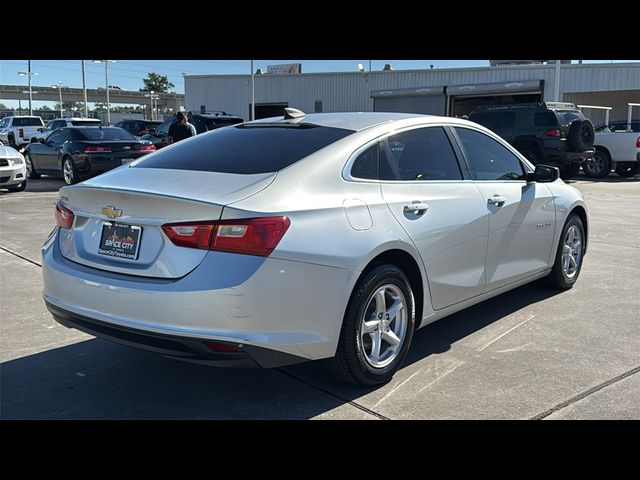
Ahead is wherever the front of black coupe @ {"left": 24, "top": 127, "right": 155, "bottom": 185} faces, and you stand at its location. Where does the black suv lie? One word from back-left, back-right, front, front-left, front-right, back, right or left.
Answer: back-right

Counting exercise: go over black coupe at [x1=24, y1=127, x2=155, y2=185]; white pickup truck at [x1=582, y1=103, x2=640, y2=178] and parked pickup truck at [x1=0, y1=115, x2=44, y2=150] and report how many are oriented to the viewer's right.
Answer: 0

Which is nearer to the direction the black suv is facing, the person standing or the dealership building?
the dealership building

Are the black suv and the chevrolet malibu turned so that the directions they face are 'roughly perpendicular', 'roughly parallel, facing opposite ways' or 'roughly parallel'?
roughly perpendicular

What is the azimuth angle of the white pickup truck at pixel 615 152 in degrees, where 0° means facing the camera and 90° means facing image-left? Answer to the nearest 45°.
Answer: approximately 135°

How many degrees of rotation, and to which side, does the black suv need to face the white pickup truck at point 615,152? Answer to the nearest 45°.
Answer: approximately 90° to its right

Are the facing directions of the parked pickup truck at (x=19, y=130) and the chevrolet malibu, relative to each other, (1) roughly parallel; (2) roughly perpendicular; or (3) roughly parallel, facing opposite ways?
roughly perpendicular

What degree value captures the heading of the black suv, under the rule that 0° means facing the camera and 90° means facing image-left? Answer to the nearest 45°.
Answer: approximately 135°

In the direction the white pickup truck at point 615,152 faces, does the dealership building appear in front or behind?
in front

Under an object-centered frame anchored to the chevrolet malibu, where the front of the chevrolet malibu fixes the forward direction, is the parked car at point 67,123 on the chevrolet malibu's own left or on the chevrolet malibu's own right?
on the chevrolet malibu's own left

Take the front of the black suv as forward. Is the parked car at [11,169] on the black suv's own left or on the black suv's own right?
on the black suv's own left

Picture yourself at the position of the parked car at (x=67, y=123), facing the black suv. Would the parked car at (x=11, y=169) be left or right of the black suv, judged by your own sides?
right
